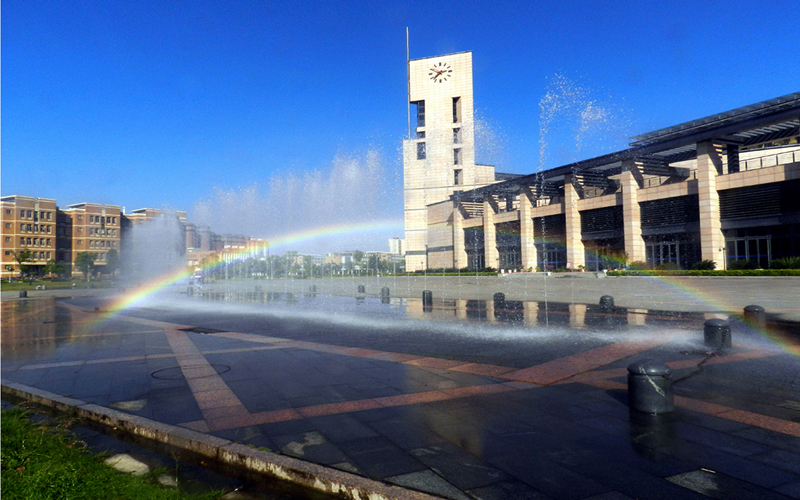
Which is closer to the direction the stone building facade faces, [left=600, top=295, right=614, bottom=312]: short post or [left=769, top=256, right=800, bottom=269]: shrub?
the short post

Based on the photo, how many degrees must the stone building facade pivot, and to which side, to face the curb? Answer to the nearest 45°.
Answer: approximately 45° to its left

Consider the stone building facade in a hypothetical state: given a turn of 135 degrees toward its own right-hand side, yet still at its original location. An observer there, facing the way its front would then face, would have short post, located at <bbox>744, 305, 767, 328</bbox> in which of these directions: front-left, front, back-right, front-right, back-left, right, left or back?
back

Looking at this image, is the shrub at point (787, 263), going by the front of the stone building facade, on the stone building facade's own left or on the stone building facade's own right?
on the stone building facade's own left

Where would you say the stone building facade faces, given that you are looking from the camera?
facing the viewer and to the left of the viewer

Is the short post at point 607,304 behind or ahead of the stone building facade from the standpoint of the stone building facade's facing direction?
ahead

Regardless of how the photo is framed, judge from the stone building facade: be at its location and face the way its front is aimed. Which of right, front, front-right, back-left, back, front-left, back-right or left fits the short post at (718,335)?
front-left

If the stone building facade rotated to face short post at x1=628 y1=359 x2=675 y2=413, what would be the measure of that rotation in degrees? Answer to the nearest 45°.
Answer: approximately 45° to its left
